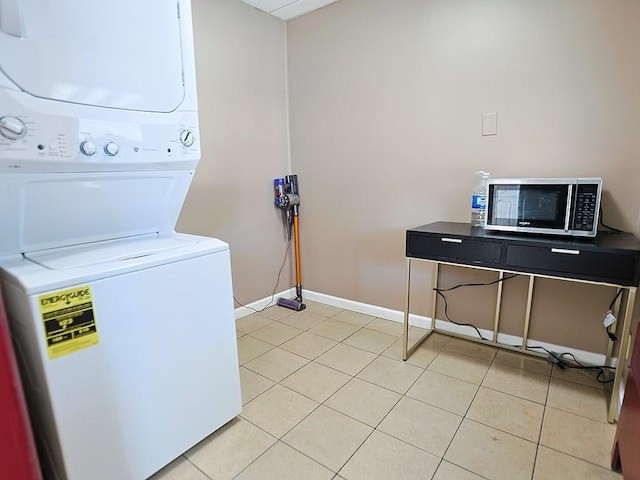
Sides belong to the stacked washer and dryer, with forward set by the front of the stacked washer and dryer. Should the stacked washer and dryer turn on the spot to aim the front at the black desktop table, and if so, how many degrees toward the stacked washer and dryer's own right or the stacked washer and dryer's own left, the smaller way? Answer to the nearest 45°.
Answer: approximately 45° to the stacked washer and dryer's own left

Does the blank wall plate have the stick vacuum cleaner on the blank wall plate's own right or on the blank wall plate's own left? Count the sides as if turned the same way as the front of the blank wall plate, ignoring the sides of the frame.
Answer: on the blank wall plate's own right

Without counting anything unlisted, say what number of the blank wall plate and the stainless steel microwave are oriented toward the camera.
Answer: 2

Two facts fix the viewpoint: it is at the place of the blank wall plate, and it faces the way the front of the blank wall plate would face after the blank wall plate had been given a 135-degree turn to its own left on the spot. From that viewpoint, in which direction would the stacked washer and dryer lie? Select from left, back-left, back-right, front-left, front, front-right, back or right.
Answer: back

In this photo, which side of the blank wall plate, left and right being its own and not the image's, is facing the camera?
front

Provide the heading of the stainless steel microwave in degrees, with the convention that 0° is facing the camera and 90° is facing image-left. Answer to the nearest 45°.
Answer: approximately 0°

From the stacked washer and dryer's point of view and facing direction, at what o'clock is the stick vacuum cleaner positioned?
The stick vacuum cleaner is roughly at 9 o'clock from the stacked washer and dryer.

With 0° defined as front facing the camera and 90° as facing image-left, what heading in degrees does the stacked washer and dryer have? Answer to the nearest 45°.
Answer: approximately 315°

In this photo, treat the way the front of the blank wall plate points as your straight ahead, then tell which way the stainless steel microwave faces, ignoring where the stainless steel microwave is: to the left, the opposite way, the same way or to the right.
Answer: the same way

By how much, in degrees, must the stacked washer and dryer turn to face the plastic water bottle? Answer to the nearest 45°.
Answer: approximately 45° to its left

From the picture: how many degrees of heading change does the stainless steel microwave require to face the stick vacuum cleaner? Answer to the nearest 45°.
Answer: approximately 90° to its right
